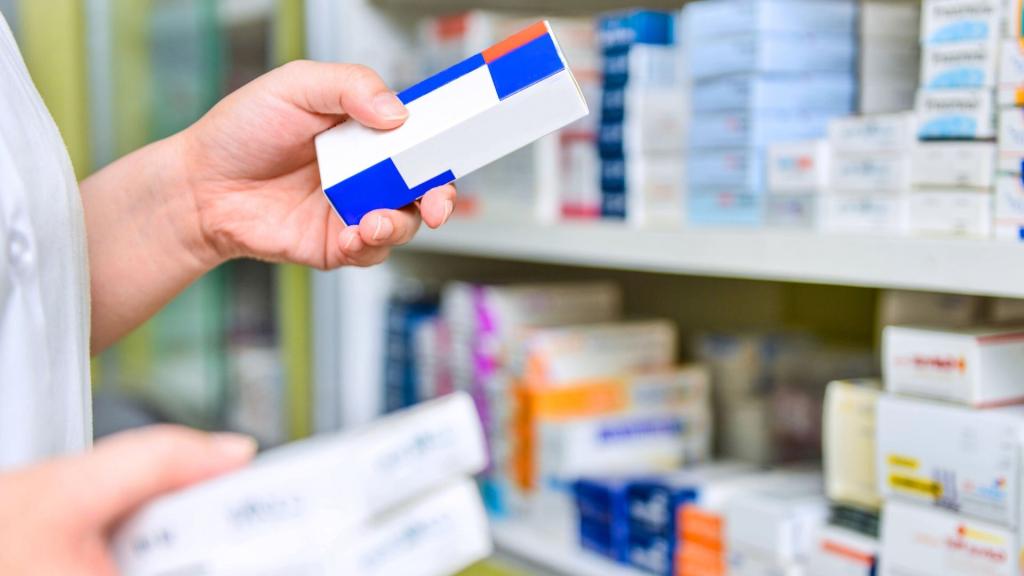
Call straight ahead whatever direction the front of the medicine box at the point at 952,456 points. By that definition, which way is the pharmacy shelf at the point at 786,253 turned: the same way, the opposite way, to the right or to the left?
the same way

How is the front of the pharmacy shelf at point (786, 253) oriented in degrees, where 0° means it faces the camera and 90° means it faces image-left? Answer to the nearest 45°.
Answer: approximately 45°

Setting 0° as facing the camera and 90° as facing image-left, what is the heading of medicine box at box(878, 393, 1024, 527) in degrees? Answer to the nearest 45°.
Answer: approximately 45°

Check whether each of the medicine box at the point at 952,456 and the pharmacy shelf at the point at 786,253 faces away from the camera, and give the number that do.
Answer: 0
